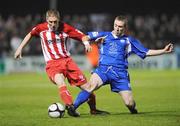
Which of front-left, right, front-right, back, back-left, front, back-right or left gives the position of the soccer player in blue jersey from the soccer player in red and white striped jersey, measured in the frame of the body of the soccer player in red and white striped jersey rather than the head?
left

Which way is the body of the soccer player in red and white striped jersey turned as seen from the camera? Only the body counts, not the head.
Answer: toward the camera
